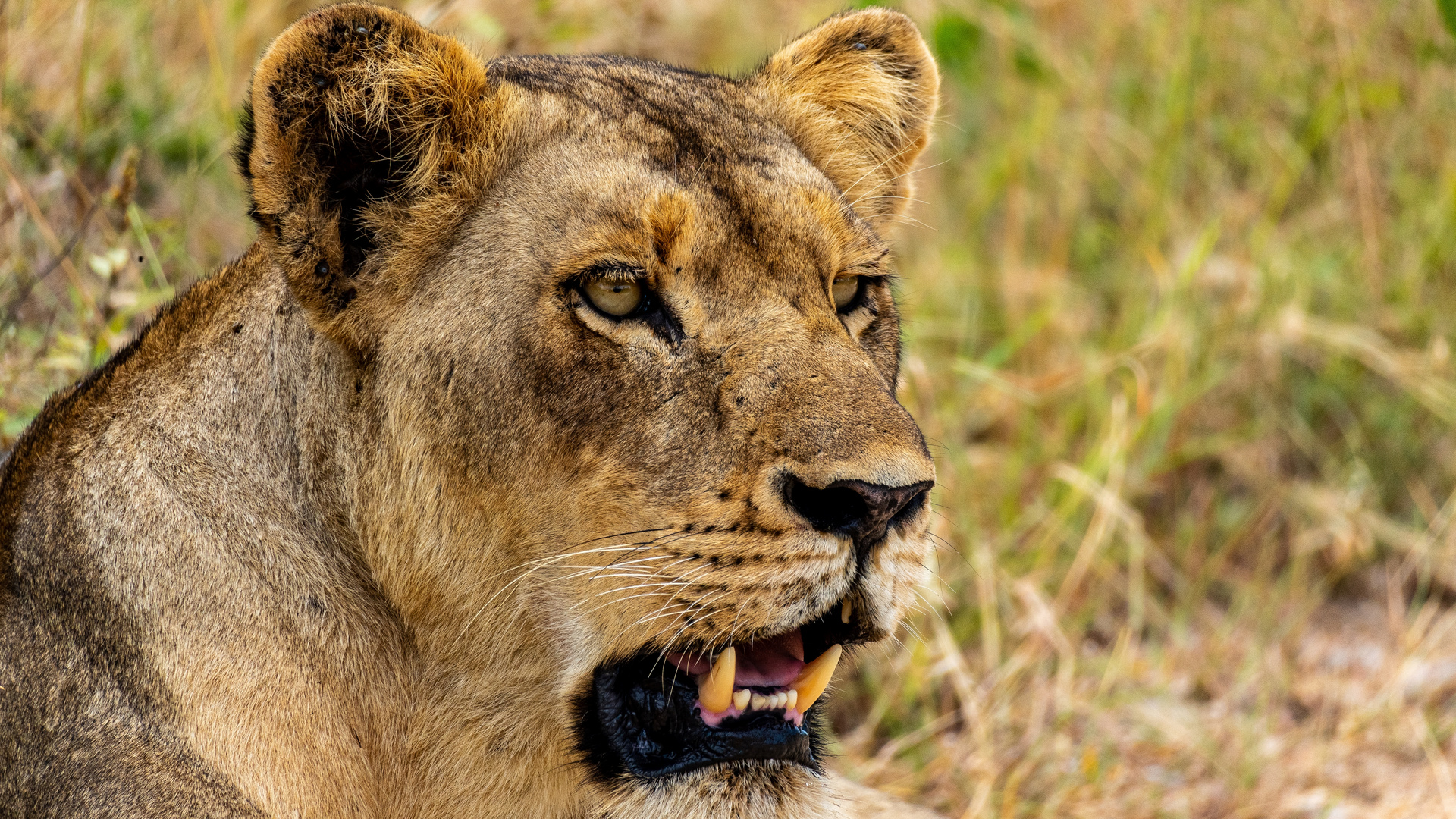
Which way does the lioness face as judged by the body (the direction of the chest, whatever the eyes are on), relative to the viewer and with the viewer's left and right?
facing the viewer and to the right of the viewer
